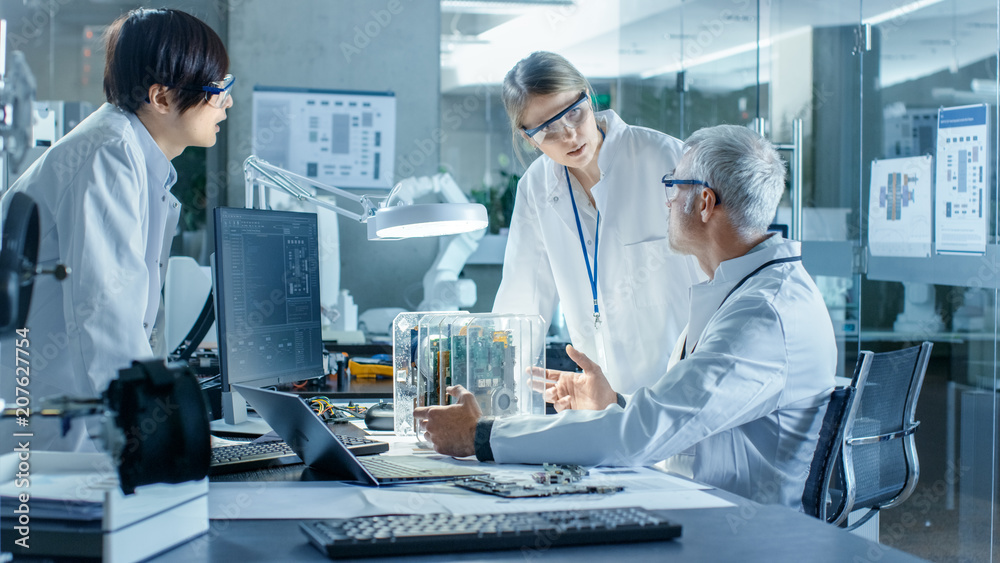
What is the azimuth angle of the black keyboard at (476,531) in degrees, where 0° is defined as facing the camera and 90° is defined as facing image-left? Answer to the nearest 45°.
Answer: approximately 0°

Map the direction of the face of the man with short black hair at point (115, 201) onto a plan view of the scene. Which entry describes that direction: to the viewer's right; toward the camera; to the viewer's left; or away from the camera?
to the viewer's right

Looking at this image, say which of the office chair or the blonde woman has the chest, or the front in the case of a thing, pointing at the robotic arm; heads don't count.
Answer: the office chair

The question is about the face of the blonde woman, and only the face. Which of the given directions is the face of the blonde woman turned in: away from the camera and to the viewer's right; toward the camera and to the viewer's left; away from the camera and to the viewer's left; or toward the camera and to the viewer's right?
toward the camera and to the viewer's right

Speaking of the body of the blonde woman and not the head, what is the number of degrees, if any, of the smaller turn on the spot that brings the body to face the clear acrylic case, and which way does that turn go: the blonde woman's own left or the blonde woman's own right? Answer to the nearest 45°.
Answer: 0° — they already face it

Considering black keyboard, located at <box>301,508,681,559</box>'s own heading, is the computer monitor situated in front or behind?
behind
